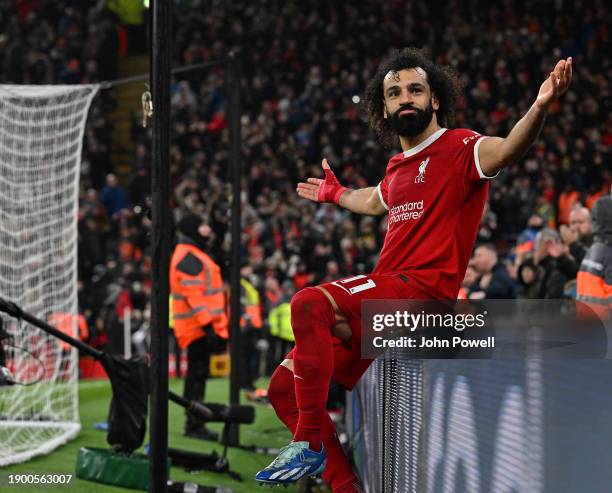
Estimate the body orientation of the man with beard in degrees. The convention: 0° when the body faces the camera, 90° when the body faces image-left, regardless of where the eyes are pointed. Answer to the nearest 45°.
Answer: approximately 45°

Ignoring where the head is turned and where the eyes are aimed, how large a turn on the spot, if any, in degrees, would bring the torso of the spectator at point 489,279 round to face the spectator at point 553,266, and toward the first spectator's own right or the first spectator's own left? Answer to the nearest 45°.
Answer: approximately 135° to the first spectator's own left

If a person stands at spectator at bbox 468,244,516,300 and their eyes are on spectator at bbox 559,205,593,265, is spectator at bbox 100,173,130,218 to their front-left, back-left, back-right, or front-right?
back-left

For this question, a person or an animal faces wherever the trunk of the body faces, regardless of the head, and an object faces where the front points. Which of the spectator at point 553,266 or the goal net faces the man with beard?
the spectator

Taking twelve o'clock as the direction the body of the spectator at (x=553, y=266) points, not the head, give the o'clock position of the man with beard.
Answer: The man with beard is roughly at 12 o'clock from the spectator.

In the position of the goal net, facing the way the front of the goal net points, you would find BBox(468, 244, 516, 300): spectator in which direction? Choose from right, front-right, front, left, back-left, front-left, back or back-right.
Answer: back

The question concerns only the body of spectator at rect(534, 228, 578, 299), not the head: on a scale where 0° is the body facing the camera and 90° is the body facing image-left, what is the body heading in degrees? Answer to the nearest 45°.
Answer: approximately 0°

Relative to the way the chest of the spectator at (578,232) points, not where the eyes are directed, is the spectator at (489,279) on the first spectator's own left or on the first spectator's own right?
on the first spectator's own right
